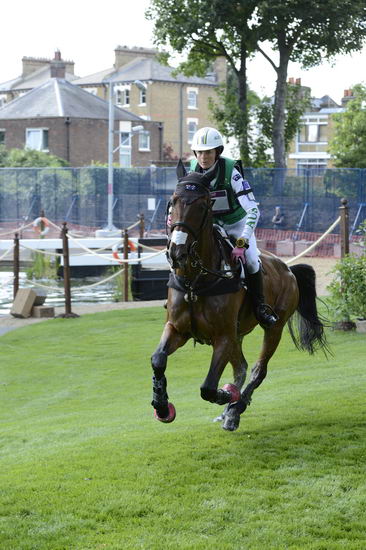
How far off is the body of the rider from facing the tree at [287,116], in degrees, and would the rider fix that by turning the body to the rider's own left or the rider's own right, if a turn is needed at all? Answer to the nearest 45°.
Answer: approximately 135° to the rider's own right

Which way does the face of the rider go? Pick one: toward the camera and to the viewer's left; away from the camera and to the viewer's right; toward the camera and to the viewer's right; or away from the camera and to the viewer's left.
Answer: toward the camera and to the viewer's left

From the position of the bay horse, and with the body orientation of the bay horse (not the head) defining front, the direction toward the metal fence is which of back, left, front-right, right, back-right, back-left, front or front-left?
back-right

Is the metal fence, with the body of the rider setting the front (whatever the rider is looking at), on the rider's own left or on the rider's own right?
on the rider's own right

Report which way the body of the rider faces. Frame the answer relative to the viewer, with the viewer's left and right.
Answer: facing the viewer and to the left of the viewer

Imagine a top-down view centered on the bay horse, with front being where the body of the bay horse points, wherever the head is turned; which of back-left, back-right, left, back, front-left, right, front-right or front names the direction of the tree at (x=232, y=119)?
back-right

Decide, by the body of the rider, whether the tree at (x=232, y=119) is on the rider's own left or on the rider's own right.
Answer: on the rider's own right

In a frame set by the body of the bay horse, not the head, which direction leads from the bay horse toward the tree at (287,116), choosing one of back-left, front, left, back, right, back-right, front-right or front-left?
back-right
